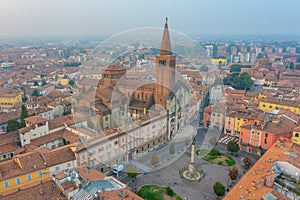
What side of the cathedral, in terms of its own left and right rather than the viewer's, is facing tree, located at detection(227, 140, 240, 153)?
front

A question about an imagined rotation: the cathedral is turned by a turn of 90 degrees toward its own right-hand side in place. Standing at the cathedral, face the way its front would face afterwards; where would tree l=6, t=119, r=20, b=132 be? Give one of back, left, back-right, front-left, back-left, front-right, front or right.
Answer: front-right

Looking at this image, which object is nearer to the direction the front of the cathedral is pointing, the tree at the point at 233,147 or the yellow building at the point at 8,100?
the tree

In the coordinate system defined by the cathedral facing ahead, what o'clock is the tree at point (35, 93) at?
The tree is roughly at 6 o'clock from the cathedral.

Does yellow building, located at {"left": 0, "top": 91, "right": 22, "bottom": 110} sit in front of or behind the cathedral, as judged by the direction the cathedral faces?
behind

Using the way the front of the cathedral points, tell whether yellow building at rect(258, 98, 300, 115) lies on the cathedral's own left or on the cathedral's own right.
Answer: on the cathedral's own left

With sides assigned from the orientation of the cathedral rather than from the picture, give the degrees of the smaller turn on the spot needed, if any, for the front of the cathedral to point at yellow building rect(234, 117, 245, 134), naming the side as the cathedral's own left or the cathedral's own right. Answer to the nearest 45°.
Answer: approximately 45° to the cathedral's own left

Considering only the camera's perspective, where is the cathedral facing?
facing the viewer and to the right of the viewer

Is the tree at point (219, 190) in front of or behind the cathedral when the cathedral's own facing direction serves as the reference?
in front

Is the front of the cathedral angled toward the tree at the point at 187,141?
yes

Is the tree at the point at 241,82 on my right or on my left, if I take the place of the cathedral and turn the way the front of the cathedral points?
on my left
